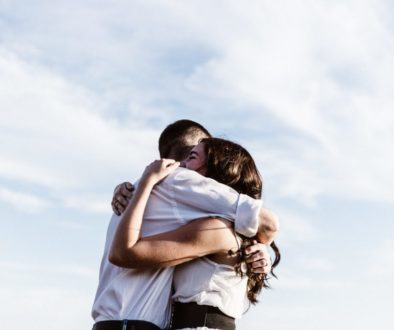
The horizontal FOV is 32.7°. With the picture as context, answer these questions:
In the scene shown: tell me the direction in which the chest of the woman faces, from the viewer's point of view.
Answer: to the viewer's left

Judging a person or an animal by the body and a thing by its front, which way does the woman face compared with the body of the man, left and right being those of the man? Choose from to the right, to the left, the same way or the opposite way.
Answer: the opposite way

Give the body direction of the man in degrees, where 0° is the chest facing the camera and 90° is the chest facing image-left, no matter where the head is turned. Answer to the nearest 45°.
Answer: approximately 270°

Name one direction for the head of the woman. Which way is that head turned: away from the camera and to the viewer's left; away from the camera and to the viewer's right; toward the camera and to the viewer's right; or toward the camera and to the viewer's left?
toward the camera and to the viewer's left

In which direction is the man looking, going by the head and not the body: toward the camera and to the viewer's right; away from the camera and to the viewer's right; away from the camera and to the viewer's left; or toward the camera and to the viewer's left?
away from the camera and to the viewer's right
